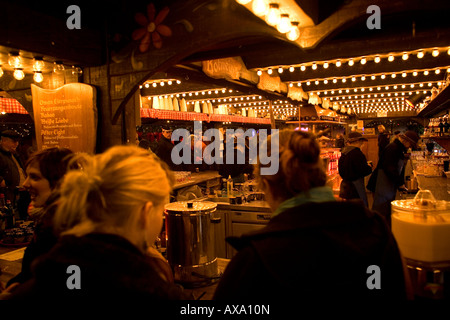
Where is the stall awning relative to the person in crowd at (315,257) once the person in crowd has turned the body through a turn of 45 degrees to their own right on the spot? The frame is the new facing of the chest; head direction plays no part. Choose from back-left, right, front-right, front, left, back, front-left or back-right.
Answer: front-left

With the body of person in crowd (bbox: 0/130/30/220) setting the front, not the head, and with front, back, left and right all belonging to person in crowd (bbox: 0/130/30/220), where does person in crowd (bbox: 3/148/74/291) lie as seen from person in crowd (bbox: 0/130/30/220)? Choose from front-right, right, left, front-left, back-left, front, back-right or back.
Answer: front-right

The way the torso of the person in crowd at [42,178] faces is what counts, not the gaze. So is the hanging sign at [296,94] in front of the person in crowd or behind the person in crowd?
behind

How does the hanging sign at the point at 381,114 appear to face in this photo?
toward the camera

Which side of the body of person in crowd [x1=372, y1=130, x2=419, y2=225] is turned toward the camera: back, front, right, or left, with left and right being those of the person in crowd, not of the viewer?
right

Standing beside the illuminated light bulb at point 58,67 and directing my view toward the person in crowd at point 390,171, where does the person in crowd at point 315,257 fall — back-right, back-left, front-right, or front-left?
front-right

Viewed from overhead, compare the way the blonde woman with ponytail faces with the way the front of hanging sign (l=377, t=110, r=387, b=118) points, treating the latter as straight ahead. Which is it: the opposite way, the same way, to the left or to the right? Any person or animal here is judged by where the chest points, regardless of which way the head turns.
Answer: the opposite way

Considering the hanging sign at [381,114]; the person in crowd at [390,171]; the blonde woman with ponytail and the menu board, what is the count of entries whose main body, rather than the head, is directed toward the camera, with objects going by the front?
2

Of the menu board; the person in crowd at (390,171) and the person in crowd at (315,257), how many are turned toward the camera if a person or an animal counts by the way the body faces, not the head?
1

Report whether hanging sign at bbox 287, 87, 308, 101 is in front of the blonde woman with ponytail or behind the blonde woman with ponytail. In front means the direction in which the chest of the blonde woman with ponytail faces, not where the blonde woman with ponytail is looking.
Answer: in front

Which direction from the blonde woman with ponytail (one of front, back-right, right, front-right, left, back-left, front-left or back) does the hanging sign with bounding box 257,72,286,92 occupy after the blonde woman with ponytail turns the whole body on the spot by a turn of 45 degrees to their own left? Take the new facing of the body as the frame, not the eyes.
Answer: front-right

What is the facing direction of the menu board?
toward the camera

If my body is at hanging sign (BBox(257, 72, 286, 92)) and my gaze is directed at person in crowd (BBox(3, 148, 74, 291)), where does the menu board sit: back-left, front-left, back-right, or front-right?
front-right

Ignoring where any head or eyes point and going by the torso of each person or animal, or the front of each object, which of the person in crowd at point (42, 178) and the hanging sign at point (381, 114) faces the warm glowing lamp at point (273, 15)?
the hanging sign

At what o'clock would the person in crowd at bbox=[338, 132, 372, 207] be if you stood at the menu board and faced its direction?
The person in crowd is roughly at 9 o'clock from the menu board.
